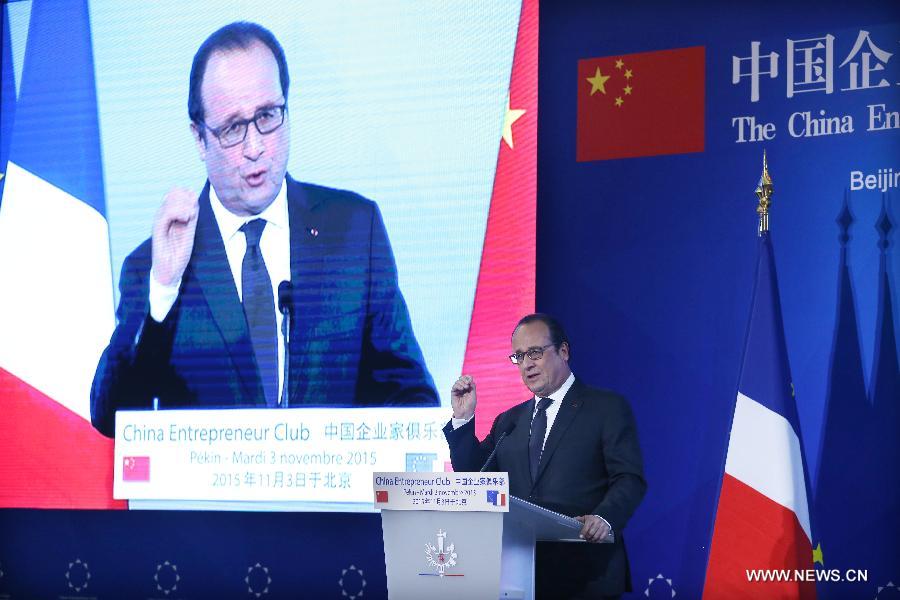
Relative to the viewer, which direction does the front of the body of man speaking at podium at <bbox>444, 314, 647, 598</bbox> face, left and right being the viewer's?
facing the viewer and to the left of the viewer

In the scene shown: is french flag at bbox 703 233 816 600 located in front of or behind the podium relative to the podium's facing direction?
behind

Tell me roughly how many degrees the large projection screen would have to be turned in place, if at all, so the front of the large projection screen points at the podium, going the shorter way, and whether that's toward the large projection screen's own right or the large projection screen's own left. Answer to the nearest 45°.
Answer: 0° — it already faces it

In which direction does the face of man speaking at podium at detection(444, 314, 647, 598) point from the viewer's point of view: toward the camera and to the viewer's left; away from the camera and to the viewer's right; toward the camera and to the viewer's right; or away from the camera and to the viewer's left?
toward the camera and to the viewer's left

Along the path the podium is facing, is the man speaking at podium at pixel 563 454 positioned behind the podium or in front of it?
behind

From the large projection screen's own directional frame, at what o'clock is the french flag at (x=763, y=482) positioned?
The french flag is roughly at 10 o'clock from the large projection screen.

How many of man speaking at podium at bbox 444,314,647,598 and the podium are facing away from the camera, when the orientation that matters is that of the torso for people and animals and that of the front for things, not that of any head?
0

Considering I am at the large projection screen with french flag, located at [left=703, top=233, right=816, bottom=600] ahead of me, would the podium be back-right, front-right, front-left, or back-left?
front-right

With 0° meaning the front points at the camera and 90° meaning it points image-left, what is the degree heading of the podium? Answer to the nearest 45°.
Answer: approximately 45°

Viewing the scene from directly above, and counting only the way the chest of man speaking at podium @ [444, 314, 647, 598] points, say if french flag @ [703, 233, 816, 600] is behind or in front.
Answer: behind

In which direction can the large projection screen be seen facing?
toward the camera

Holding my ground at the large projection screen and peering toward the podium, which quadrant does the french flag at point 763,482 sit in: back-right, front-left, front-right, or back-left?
front-left

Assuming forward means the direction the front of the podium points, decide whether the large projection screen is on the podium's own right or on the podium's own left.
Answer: on the podium's own right
